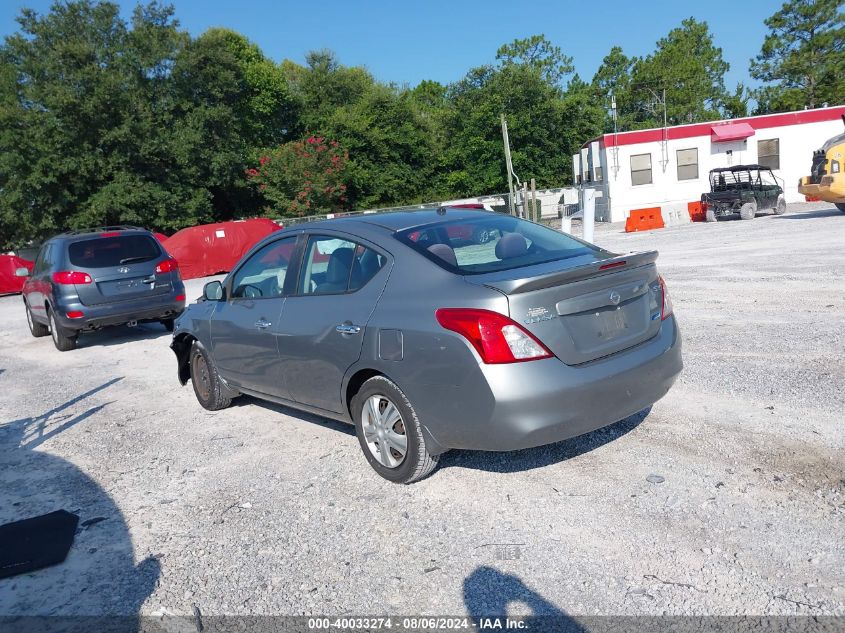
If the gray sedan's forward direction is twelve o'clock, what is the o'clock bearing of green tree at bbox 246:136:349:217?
The green tree is roughly at 1 o'clock from the gray sedan.

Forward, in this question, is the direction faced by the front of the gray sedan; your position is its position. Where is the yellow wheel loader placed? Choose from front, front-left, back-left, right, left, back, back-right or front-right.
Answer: right

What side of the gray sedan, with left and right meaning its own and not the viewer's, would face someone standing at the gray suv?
front

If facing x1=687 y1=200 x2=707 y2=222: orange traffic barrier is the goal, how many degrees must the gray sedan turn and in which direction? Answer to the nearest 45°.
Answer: approximately 90° to its right

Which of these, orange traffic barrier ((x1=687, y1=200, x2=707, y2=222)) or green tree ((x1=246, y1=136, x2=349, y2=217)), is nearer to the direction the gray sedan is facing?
the green tree

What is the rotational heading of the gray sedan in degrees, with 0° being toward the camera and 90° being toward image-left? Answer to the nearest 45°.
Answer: approximately 135°

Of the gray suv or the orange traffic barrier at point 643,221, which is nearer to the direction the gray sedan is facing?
the gray suv

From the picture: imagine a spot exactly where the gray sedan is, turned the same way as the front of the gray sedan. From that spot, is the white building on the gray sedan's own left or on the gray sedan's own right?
on the gray sedan's own right

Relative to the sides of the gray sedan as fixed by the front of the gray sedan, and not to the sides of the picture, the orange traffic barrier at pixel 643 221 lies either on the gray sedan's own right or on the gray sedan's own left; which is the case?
on the gray sedan's own right
